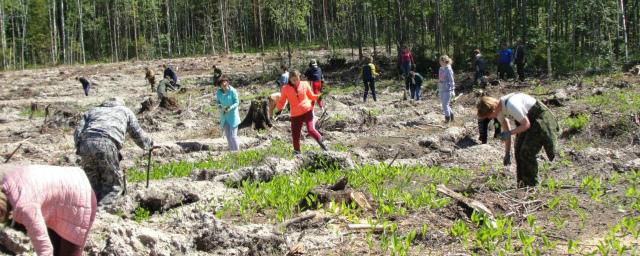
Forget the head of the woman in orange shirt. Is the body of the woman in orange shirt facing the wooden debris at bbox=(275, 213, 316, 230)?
yes

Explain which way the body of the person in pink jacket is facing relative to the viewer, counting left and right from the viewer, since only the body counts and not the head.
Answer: facing to the left of the viewer

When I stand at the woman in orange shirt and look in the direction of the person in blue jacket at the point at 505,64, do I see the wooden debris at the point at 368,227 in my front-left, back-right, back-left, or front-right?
back-right

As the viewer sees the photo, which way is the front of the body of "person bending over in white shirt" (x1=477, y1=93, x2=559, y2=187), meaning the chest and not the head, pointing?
to the viewer's left

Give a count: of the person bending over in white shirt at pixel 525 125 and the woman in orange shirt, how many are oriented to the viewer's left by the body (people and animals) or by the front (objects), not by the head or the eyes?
1

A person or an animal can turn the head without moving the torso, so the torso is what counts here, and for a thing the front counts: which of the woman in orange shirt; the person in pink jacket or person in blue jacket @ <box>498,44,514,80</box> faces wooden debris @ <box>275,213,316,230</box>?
the woman in orange shirt

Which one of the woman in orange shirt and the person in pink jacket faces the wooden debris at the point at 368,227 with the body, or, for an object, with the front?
the woman in orange shirt

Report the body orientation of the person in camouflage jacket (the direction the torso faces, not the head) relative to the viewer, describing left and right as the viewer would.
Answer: facing away from the viewer and to the right of the viewer

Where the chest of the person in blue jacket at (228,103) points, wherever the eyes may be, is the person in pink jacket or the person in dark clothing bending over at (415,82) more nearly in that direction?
the person in pink jacket

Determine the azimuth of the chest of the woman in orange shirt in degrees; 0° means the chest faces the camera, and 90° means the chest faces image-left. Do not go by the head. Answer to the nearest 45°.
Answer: approximately 0°
